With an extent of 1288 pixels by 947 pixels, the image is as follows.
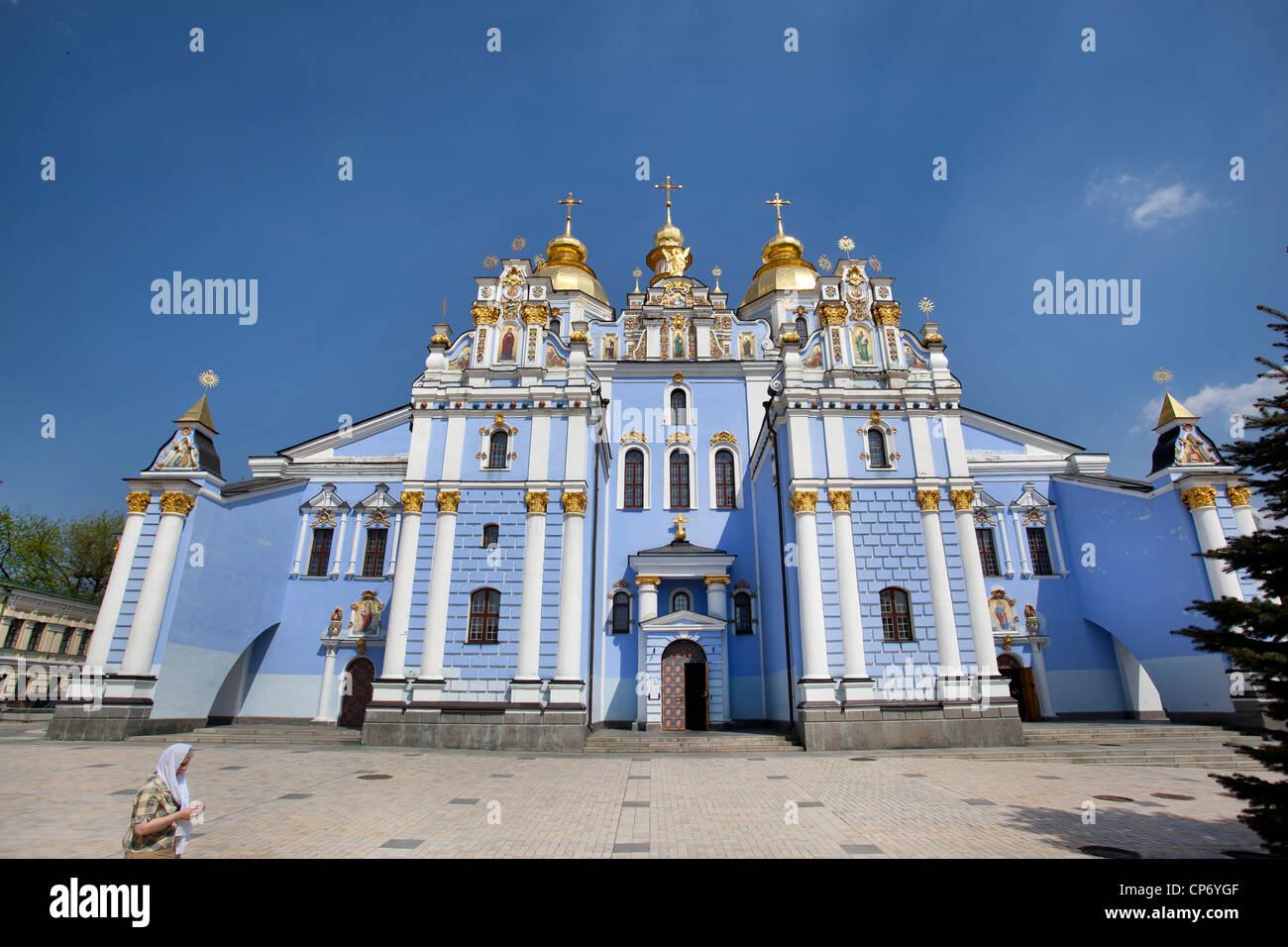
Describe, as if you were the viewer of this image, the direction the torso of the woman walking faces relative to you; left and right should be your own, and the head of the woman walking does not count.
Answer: facing to the right of the viewer

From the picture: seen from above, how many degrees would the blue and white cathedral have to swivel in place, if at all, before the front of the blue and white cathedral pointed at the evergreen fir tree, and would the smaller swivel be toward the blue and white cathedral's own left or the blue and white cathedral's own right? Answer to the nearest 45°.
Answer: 0° — it already faces it

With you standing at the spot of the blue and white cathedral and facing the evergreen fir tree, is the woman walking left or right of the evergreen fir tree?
right

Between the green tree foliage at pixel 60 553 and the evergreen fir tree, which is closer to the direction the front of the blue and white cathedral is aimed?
the evergreen fir tree

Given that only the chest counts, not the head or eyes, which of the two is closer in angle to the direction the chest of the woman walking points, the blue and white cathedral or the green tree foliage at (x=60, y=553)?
the blue and white cathedral

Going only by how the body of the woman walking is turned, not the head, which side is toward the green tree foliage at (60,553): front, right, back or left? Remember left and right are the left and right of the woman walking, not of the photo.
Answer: left

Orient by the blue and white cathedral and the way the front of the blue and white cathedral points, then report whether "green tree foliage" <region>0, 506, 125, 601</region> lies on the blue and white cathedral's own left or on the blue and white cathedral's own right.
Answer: on the blue and white cathedral's own right

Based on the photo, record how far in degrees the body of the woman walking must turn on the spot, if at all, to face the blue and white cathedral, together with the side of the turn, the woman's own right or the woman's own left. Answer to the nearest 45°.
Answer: approximately 45° to the woman's own left

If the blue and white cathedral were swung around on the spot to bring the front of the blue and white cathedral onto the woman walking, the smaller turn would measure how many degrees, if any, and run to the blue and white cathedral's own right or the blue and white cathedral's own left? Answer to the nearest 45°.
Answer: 0° — it already faces them

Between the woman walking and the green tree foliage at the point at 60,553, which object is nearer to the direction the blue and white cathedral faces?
the woman walking

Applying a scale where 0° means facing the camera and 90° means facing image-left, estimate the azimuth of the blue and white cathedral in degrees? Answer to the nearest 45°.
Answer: approximately 0°

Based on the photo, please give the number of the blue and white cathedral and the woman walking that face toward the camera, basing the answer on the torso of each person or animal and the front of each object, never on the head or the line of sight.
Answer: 1

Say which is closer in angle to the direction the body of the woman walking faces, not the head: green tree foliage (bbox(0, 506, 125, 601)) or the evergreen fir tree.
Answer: the evergreen fir tree
